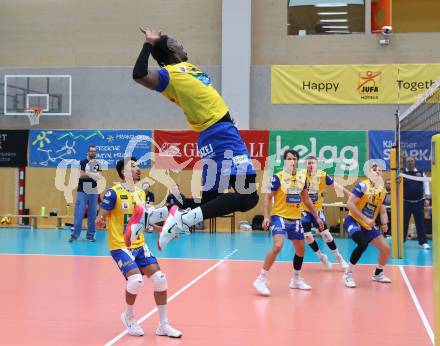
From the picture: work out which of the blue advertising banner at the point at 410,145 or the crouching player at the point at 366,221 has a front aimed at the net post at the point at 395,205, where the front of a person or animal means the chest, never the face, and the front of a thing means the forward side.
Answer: the blue advertising banner

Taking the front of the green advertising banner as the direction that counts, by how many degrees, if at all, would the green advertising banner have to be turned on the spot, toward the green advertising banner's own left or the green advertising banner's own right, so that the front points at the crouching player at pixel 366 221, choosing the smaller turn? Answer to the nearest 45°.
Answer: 0° — it already faces them

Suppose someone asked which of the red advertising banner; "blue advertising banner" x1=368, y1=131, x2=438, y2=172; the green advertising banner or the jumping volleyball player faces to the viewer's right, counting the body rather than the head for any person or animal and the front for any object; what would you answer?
the jumping volleyball player

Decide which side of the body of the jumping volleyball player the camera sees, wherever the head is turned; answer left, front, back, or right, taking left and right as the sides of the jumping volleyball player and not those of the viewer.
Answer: right

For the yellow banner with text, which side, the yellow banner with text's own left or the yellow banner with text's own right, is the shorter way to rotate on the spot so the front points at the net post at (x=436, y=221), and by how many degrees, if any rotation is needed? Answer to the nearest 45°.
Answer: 0° — it already faces it

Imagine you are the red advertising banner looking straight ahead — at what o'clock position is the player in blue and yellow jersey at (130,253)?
The player in blue and yellow jersey is roughly at 12 o'clock from the red advertising banner.

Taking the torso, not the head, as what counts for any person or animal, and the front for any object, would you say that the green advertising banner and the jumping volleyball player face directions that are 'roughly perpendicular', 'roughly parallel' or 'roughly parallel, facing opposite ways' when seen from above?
roughly perpendicular

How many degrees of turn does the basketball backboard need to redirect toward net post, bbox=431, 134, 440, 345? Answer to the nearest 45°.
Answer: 0° — it already faces it
